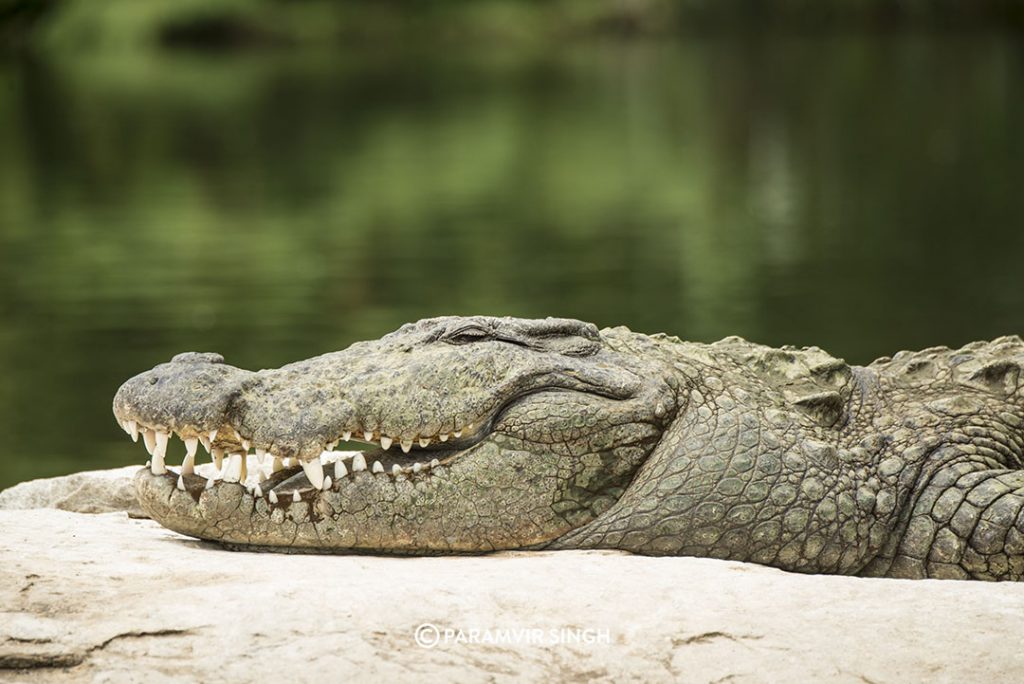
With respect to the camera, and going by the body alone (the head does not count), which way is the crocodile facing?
to the viewer's left
